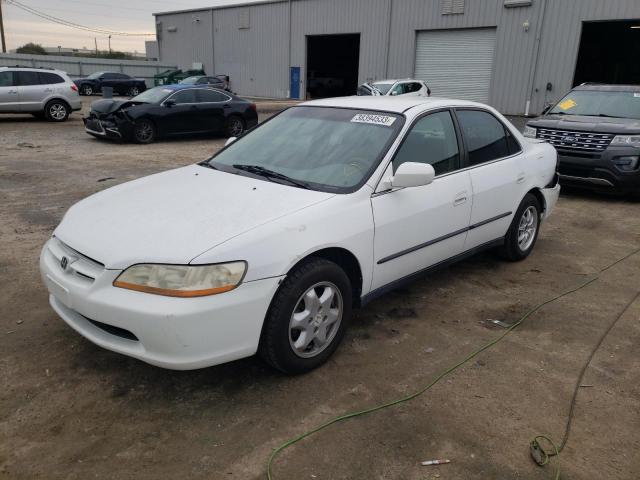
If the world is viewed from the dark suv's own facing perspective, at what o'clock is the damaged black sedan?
The damaged black sedan is roughly at 2 o'clock from the dark suv.

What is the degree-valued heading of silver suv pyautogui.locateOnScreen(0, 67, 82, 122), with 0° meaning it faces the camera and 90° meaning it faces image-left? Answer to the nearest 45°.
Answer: approximately 90°

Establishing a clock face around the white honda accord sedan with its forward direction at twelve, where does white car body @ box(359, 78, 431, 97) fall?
The white car body is roughly at 5 o'clock from the white honda accord sedan.

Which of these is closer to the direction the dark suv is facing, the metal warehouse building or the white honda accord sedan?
the white honda accord sedan

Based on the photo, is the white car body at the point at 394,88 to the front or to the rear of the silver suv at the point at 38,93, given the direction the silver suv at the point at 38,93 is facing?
to the rear

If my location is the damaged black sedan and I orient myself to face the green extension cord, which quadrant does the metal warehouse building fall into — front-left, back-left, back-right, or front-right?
back-left

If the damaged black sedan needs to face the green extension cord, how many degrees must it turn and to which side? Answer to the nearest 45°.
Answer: approximately 45° to its left

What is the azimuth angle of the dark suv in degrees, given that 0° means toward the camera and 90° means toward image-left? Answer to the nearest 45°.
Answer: approximately 45°
